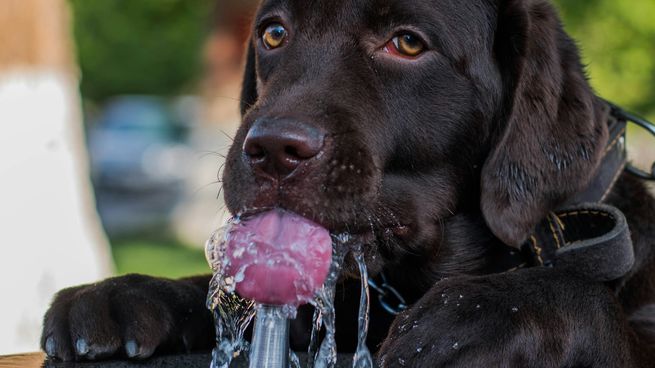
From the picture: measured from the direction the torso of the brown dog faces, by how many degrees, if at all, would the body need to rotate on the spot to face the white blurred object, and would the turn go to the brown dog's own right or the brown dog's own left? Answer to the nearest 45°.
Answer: approximately 90° to the brown dog's own right

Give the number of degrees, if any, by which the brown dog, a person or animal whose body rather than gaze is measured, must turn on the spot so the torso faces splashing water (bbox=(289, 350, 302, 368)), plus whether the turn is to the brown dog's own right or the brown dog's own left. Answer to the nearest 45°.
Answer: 0° — it already faces it

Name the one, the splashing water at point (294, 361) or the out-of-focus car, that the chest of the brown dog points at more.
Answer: the splashing water

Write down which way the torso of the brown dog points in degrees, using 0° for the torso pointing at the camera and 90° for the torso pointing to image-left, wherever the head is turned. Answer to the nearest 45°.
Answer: approximately 45°

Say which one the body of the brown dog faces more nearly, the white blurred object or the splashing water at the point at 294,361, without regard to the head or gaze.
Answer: the splashing water

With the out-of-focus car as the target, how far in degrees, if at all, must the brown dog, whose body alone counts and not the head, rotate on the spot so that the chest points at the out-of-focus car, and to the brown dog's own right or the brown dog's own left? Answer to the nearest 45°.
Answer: approximately 135° to the brown dog's own right
